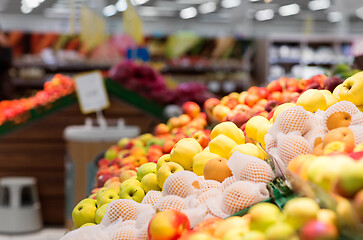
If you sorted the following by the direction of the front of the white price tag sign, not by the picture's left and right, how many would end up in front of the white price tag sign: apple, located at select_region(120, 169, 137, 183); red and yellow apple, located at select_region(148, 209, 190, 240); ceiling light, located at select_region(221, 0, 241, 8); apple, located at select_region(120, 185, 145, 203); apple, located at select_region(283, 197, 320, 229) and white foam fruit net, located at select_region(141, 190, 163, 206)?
5

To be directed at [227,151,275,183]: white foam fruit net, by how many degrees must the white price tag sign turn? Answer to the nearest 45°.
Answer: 0° — it already faces it

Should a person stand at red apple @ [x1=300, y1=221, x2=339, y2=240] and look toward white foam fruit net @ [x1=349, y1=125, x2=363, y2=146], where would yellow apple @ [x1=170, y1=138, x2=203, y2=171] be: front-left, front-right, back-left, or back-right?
front-left

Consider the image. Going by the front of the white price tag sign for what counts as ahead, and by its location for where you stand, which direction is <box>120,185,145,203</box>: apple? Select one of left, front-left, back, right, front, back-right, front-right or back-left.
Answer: front

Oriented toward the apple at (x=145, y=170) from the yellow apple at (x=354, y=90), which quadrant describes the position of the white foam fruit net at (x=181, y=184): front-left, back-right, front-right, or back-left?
front-left

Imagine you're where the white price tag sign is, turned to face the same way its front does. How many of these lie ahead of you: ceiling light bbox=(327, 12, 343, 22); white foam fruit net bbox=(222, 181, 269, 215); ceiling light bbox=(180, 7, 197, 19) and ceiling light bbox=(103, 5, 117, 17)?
1

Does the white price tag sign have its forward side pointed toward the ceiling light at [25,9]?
no

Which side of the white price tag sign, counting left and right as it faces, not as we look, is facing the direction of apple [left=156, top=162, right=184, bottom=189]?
front

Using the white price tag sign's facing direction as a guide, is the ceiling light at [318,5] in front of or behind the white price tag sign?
behind

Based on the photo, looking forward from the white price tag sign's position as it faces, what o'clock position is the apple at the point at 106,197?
The apple is roughly at 12 o'clock from the white price tag sign.

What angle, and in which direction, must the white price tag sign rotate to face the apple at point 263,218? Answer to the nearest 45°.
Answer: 0° — it already faces it

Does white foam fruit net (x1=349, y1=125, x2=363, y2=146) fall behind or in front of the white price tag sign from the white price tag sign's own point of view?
in front

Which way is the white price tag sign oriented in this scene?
toward the camera

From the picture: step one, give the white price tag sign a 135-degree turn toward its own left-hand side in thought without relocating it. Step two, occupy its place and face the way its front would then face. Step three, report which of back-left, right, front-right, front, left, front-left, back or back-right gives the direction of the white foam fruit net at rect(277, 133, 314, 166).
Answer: back-right

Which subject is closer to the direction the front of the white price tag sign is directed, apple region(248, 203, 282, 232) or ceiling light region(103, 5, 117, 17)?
the apple

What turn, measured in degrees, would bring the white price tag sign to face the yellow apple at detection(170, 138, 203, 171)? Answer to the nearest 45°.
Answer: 0° — it already faces it
